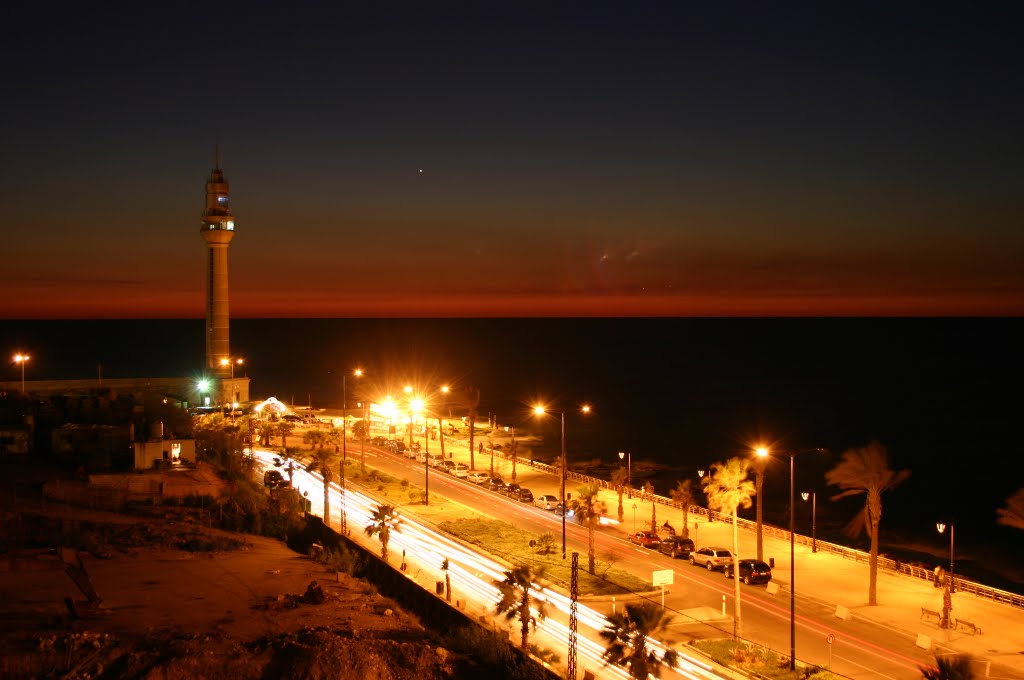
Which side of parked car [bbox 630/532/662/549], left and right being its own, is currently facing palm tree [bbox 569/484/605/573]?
left

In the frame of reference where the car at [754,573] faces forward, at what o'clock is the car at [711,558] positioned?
the car at [711,558] is roughly at 12 o'clock from the car at [754,573].

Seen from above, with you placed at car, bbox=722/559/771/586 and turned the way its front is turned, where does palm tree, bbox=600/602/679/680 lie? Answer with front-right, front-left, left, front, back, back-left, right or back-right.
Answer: back-left

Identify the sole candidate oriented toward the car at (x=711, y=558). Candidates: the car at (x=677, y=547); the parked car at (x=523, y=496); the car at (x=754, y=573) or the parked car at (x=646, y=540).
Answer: the car at (x=754, y=573)

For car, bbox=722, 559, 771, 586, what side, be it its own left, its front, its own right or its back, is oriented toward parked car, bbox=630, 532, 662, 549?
front

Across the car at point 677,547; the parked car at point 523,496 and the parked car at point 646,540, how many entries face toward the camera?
0

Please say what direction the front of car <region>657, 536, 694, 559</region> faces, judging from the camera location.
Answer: facing away from the viewer and to the left of the viewer

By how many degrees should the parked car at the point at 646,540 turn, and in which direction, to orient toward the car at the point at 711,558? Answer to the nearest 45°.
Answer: approximately 180°

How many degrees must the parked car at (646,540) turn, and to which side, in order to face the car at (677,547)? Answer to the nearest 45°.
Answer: approximately 180°

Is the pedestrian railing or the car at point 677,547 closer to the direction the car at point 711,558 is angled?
the car

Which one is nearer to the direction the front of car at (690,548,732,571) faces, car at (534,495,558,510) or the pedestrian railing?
the car

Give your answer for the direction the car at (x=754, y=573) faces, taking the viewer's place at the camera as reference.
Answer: facing away from the viewer and to the left of the viewer

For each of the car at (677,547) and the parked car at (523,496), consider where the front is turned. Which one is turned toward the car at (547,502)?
the car at (677,547)

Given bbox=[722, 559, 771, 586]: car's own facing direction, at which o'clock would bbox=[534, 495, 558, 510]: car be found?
bbox=[534, 495, 558, 510]: car is roughly at 12 o'clock from bbox=[722, 559, 771, 586]: car.
